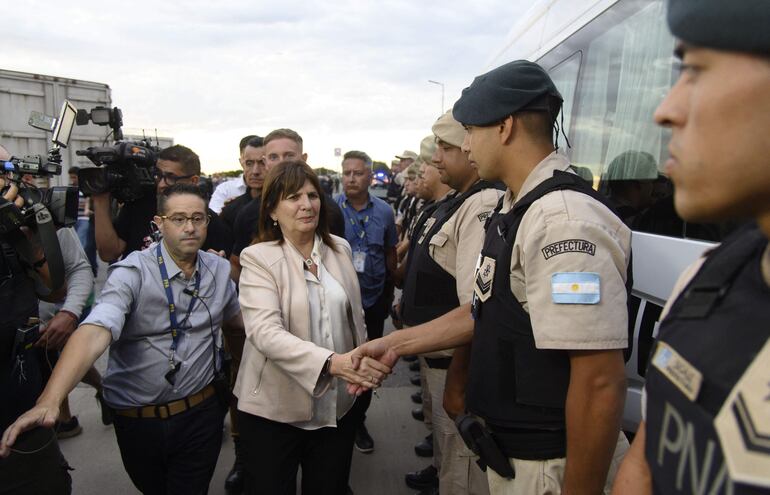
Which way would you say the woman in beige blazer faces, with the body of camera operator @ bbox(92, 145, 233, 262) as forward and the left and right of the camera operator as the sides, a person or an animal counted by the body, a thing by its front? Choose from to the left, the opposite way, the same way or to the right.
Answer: to the left

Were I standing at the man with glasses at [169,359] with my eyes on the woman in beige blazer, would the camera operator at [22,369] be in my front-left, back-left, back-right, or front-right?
back-right

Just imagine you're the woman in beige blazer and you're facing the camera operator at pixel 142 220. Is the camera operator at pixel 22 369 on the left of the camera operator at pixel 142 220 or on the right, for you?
left

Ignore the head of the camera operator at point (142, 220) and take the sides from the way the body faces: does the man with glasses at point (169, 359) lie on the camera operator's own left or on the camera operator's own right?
on the camera operator's own left

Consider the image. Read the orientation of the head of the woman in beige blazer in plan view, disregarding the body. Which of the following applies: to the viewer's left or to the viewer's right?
to the viewer's right

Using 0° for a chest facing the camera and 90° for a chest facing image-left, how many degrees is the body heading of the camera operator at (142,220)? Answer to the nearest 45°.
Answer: approximately 45°

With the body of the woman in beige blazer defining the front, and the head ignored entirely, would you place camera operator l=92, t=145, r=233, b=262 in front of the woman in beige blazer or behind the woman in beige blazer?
behind

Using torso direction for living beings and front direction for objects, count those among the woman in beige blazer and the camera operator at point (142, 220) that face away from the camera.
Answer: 0

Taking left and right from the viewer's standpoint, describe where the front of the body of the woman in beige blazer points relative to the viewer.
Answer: facing the viewer and to the right of the viewer

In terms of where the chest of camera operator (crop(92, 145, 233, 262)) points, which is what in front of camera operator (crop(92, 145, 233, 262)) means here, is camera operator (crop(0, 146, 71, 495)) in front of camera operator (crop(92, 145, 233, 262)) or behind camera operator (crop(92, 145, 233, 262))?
in front

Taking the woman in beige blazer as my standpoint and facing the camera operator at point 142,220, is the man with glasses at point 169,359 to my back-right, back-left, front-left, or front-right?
front-left

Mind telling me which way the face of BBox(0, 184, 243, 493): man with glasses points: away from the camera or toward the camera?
toward the camera
